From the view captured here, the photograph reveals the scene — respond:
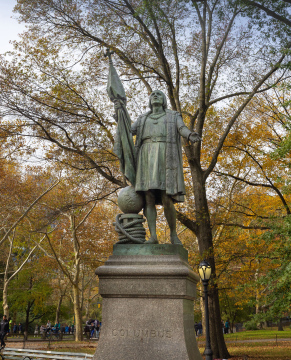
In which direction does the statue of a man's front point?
toward the camera
